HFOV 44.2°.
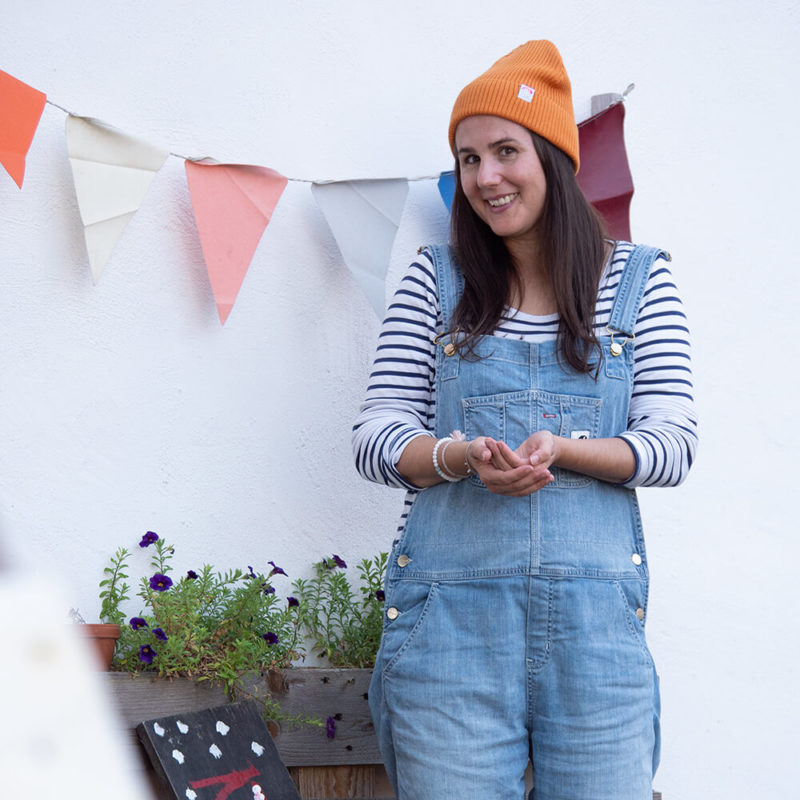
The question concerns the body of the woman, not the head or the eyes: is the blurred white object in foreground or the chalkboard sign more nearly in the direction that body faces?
the blurred white object in foreground

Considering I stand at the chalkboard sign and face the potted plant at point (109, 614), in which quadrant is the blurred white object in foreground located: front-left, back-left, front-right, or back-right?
back-left

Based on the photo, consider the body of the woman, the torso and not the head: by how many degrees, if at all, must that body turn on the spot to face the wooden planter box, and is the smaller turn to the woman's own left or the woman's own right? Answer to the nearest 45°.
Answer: approximately 135° to the woman's own right

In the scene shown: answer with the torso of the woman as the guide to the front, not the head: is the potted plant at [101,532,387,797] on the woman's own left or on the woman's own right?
on the woman's own right

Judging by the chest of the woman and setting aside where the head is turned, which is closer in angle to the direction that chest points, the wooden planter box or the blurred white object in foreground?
the blurred white object in foreground

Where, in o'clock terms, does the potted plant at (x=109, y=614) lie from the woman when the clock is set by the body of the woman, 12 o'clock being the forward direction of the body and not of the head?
The potted plant is roughly at 4 o'clock from the woman.

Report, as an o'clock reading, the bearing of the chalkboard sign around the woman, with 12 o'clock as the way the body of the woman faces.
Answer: The chalkboard sign is roughly at 4 o'clock from the woman.

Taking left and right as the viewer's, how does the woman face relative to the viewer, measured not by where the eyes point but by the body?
facing the viewer

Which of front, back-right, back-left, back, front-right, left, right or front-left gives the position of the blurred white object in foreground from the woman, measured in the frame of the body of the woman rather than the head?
front
